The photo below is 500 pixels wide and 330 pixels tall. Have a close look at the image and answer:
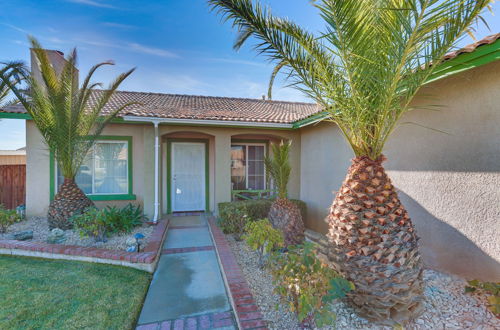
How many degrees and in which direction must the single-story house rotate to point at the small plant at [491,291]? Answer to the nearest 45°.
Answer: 0° — it already faces it

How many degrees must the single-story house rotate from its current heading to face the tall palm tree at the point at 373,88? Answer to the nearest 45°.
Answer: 0° — it already faces it

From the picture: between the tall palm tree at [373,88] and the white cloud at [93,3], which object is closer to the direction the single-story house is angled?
the tall palm tree

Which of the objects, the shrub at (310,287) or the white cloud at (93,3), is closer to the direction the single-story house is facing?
the shrub

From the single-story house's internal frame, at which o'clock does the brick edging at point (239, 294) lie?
The brick edging is roughly at 1 o'clock from the single-story house.

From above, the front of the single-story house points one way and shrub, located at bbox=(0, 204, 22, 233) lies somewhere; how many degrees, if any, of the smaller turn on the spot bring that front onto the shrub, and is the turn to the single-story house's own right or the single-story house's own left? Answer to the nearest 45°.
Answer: approximately 90° to the single-story house's own right

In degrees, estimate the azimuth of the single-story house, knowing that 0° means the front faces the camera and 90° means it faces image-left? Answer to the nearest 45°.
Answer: approximately 0°

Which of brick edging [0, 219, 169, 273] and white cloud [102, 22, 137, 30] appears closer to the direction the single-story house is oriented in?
the brick edging

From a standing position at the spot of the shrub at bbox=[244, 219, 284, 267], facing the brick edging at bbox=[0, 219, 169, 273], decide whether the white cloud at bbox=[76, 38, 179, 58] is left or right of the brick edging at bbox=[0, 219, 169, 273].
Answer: right

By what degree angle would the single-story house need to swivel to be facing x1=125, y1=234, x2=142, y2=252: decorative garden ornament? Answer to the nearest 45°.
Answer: approximately 45° to its right

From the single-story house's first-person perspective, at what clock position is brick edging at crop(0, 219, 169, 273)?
The brick edging is roughly at 2 o'clock from the single-story house.
